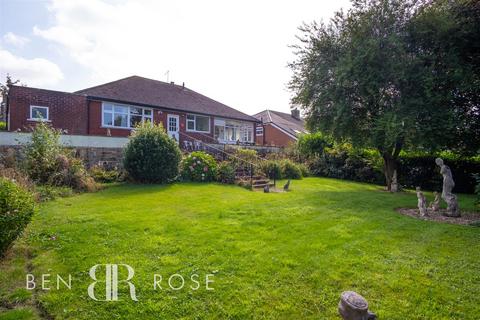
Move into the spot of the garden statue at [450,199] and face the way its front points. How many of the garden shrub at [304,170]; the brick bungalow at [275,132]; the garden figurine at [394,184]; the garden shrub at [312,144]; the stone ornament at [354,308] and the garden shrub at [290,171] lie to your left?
1

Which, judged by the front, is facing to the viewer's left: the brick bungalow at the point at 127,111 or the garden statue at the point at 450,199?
the garden statue

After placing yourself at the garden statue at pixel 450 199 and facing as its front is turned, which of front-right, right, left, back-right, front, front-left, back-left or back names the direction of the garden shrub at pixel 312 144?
front-right

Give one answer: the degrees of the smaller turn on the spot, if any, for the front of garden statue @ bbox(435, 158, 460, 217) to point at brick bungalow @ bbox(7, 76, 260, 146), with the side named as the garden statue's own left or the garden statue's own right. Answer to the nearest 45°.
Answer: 0° — it already faces it

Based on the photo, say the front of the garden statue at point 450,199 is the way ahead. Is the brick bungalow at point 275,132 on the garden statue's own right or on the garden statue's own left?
on the garden statue's own right

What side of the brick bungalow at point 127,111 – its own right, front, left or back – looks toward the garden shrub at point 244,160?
front

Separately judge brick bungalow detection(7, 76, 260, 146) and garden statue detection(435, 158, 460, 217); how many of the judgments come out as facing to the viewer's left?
1

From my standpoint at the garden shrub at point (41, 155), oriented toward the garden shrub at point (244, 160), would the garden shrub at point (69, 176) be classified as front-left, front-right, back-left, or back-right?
front-right

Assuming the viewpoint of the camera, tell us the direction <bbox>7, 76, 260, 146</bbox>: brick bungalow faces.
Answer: facing the viewer and to the right of the viewer

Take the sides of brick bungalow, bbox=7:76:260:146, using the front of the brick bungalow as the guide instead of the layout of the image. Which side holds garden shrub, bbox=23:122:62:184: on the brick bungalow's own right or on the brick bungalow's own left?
on the brick bungalow's own right

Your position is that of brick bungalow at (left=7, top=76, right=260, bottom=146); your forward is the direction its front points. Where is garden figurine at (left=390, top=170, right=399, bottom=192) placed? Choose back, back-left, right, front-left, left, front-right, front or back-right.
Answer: front

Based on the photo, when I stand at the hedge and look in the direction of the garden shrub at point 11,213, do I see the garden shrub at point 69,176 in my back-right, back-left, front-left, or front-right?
front-right

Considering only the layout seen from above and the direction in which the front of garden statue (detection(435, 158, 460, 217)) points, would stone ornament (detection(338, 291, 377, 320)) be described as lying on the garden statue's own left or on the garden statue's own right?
on the garden statue's own left

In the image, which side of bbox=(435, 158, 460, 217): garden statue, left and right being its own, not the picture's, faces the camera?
left

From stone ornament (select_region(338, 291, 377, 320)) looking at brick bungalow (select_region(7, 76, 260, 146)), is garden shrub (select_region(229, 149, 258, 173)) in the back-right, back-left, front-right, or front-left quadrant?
front-right

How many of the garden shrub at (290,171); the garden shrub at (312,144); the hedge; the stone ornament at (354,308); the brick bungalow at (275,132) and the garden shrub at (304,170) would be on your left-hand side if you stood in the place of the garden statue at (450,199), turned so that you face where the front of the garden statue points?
1
